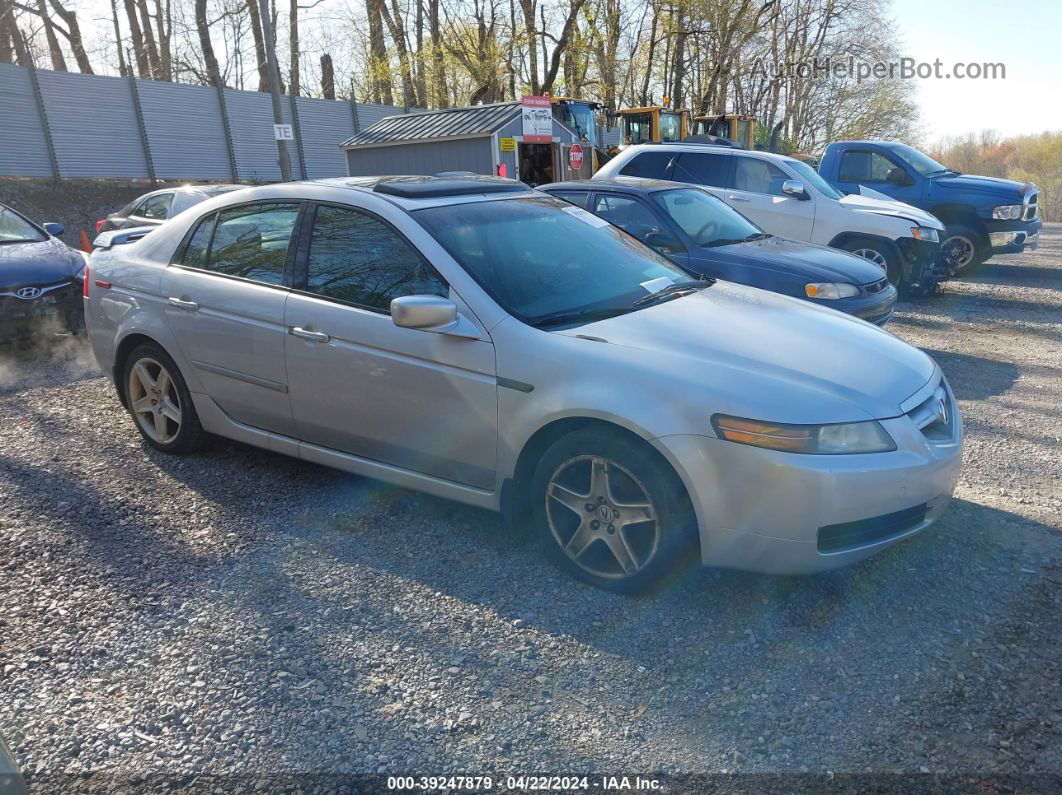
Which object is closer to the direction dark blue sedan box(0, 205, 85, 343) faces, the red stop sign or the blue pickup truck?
the blue pickup truck

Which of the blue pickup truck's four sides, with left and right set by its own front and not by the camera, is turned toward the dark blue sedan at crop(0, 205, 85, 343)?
right

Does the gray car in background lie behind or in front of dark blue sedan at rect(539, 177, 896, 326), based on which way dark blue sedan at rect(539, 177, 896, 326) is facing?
behind

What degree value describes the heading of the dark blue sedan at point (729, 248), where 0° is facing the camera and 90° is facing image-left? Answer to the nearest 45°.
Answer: approximately 315°

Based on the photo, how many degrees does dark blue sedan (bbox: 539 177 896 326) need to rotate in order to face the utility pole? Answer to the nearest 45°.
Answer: approximately 180°

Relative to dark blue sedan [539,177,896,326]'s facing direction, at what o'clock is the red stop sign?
The red stop sign is roughly at 7 o'clock from the dark blue sedan.

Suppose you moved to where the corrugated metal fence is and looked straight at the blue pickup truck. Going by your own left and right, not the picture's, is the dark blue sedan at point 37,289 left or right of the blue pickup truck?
right
